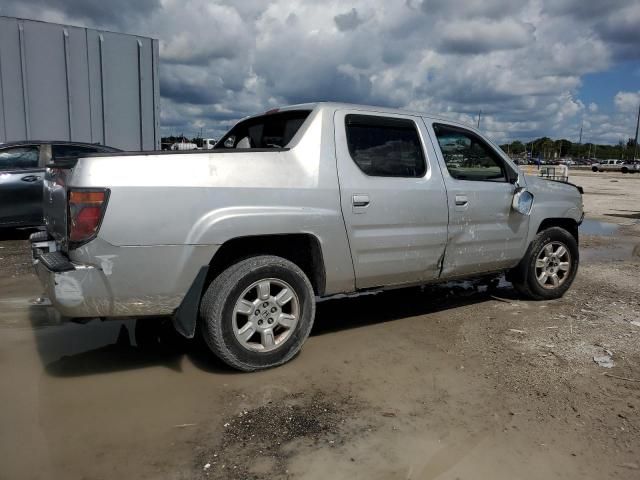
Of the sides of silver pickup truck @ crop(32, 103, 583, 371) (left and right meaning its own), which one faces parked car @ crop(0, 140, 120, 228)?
left

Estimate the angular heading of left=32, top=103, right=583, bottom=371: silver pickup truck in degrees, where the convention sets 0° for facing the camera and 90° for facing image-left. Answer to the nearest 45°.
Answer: approximately 225°

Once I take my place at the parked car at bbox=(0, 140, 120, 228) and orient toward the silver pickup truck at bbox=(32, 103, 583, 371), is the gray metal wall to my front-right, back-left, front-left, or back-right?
back-left

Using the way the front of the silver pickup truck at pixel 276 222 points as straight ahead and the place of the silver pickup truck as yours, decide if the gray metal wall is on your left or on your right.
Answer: on your left

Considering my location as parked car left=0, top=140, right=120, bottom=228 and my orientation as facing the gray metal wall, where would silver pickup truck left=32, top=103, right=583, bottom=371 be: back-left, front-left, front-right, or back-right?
back-right
